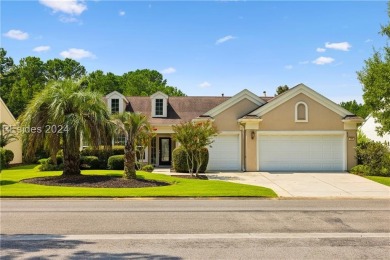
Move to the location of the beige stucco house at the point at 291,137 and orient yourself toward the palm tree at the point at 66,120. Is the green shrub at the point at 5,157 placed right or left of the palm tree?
right

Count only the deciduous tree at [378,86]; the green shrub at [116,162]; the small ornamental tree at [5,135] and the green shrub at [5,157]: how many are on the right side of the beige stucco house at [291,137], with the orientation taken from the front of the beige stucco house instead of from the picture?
3

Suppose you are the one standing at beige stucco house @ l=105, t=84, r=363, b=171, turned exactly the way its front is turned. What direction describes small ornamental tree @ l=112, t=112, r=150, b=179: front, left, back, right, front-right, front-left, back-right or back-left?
front-right

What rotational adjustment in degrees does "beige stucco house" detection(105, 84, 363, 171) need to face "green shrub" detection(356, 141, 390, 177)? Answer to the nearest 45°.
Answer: approximately 90° to its left

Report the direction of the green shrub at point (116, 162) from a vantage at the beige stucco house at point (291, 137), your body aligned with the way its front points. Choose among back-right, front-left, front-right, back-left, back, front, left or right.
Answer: right

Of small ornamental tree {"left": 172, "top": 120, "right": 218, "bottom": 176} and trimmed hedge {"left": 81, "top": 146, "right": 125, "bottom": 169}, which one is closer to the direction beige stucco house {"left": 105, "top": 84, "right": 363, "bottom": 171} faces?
the small ornamental tree

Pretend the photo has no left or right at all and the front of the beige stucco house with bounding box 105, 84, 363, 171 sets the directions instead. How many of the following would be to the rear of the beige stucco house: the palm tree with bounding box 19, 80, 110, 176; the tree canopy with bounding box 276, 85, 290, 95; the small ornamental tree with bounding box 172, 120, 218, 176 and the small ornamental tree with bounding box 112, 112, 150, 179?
1

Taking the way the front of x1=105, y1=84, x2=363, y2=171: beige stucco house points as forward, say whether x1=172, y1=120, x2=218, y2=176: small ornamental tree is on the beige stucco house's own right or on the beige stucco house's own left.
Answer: on the beige stucco house's own right

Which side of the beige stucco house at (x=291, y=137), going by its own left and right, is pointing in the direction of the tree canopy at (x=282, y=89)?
back

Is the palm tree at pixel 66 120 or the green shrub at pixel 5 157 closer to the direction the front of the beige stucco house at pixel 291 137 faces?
the palm tree

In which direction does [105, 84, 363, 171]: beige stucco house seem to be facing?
toward the camera

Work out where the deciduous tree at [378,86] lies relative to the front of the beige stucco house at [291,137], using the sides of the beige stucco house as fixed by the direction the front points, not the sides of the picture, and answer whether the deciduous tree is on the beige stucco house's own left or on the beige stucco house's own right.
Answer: on the beige stucco house's own left

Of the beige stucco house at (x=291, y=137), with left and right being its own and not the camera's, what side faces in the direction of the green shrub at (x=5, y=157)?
right
